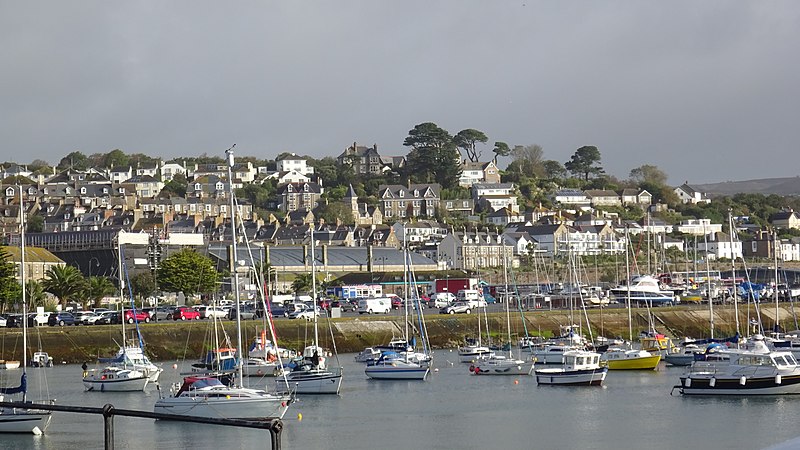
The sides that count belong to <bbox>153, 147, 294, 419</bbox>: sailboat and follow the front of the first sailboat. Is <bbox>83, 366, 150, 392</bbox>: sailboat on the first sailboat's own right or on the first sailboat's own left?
on the first sailboat's own left

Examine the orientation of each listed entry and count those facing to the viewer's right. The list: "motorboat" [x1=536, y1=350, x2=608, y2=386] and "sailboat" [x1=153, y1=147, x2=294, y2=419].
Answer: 2

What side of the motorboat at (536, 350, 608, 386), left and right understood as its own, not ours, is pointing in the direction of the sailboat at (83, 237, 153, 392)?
back

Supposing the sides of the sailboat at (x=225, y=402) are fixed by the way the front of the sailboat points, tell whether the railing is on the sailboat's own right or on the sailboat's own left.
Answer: on the sailboat's own right

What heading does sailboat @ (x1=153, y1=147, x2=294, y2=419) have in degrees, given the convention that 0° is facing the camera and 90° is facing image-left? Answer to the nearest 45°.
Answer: approximately 270°

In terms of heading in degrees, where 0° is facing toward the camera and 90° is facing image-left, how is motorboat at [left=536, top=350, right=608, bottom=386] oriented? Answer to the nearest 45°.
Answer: approximately 270°

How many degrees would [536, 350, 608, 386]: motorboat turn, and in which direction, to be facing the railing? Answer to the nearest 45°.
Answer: approximately 90° to its right

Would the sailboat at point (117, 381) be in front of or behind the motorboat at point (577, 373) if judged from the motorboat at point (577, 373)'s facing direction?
behind

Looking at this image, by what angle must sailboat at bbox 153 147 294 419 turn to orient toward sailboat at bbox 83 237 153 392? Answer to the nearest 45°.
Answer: approximately 90° to its left
